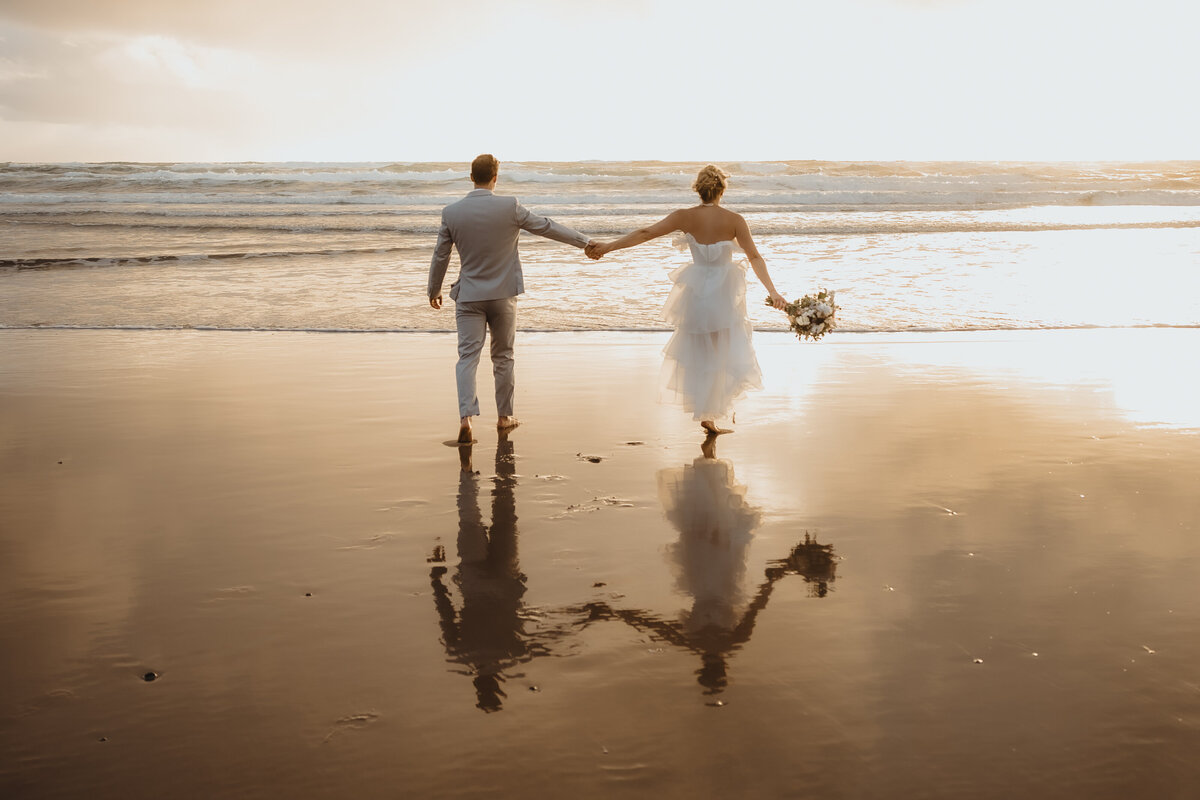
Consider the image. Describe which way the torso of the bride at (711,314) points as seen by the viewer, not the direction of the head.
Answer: away from the camera

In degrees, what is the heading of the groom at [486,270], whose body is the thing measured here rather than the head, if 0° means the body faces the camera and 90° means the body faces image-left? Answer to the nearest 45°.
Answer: approximately 180°

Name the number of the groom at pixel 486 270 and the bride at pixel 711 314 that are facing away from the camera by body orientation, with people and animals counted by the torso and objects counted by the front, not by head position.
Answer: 2

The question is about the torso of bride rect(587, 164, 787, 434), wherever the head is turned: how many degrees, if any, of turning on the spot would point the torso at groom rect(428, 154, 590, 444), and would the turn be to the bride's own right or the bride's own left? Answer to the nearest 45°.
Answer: approximately 90° to the bride's own left

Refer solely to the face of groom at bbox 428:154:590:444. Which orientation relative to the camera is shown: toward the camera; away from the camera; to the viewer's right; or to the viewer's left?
away from the camera

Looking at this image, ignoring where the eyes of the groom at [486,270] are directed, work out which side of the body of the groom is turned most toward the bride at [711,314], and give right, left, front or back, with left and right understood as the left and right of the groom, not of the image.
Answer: right

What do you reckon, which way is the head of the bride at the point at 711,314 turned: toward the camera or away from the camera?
away from the camera
